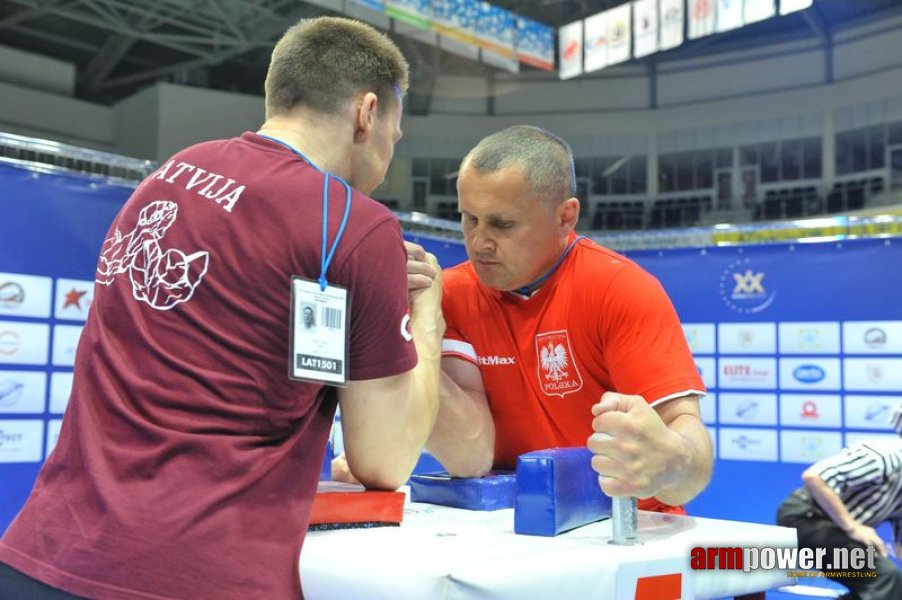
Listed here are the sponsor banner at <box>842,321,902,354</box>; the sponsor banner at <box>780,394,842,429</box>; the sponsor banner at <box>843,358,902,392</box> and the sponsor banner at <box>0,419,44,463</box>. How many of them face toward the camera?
4

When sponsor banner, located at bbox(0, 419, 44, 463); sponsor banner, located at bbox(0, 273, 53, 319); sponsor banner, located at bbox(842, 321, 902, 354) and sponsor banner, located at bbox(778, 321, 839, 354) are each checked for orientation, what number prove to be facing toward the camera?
4

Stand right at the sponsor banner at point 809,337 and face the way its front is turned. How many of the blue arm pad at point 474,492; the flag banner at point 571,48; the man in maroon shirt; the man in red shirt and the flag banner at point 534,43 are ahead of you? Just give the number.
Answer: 3

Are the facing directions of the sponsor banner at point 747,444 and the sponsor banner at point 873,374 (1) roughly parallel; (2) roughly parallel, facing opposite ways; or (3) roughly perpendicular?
roughly parallel

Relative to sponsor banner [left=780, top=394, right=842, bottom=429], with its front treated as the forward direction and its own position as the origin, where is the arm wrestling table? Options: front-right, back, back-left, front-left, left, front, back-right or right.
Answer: front

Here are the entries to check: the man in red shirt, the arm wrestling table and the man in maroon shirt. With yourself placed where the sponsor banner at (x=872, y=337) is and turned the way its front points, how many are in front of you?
3

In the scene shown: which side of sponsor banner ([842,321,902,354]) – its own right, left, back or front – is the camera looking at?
front

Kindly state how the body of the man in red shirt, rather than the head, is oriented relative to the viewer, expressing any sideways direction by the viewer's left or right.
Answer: facing the viewer and to the left of the viewer

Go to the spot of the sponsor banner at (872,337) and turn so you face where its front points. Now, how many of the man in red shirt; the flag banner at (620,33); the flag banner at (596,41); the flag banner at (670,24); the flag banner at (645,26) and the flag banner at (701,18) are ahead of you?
1

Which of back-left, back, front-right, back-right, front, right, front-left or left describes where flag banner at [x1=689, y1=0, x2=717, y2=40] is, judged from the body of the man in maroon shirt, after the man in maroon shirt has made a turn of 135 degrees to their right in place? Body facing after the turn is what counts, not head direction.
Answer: back-left

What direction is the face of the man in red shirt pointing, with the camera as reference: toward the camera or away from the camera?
toward the camera

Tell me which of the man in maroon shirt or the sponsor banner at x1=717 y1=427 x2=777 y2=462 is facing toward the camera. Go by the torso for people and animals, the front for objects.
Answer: the sponsor banner

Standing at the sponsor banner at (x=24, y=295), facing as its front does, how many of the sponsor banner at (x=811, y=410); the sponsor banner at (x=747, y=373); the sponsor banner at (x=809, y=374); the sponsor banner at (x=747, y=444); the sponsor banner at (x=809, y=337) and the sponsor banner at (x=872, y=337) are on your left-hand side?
6

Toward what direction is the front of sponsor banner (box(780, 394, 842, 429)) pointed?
toward the camera

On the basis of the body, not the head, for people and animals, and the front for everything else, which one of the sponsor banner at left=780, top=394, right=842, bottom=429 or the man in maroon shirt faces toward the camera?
the sponsor banner

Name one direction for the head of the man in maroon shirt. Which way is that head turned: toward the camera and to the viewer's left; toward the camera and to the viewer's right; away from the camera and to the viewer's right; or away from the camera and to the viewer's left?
away from the camera and to the viewer's right

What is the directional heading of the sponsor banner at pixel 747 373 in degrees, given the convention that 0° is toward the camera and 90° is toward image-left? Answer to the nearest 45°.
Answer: approximately 0°

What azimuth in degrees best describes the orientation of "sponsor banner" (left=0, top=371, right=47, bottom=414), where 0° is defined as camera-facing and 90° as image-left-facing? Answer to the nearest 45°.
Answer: approximately 0°

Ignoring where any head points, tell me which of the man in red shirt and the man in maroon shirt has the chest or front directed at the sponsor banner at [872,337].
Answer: the man in maroon shirt
